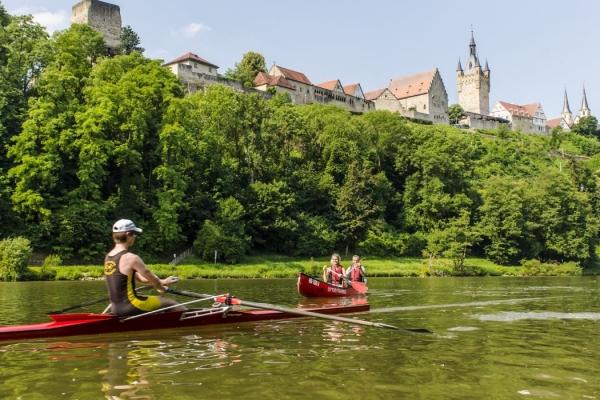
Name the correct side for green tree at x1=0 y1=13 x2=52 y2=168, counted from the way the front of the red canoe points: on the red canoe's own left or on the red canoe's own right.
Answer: on the red canoe's own right

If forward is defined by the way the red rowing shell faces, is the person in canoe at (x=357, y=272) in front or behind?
behind

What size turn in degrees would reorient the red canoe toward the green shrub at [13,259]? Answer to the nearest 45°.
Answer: approximately 90° to its right

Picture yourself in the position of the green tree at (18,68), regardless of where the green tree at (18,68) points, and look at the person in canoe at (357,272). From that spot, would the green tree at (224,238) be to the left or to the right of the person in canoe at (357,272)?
left

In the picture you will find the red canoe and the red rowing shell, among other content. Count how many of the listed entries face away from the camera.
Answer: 0

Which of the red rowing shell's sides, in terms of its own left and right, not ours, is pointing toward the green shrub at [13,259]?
right

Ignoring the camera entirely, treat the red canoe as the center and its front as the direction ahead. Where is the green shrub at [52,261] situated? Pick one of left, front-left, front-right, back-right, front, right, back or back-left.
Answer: right

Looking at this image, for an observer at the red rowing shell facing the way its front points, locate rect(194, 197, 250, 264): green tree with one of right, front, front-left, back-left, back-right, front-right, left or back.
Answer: back-right

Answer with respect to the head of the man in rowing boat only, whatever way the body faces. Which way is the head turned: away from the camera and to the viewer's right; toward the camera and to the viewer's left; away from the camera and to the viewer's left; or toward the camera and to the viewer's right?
away from the camera and to the viewer's right

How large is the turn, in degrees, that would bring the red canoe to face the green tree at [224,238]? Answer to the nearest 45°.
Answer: approximately 135° to its right

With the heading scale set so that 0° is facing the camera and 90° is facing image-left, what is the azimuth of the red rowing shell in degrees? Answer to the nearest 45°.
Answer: approximately 45°
